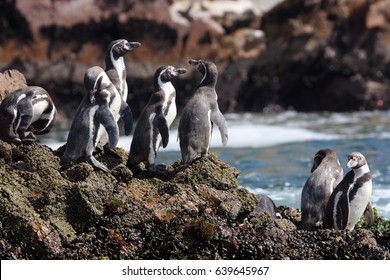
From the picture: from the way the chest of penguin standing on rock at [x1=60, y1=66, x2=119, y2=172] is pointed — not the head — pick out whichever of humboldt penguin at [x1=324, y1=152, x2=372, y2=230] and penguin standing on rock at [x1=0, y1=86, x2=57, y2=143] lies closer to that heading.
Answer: the humboldt penguin

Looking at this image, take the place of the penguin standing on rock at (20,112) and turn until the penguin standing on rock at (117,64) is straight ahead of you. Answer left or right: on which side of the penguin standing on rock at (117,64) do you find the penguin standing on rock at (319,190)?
right

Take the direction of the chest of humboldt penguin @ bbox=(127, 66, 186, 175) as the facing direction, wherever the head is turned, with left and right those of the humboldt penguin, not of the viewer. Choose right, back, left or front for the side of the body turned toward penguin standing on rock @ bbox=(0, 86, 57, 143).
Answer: back

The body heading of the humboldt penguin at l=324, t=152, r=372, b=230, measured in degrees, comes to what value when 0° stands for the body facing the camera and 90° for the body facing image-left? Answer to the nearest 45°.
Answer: approximately 315°

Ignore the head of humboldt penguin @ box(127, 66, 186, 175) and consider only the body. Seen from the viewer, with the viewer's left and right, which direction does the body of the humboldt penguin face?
facing to the right of the viewer

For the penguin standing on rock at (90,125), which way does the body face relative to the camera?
to the viewer's right
